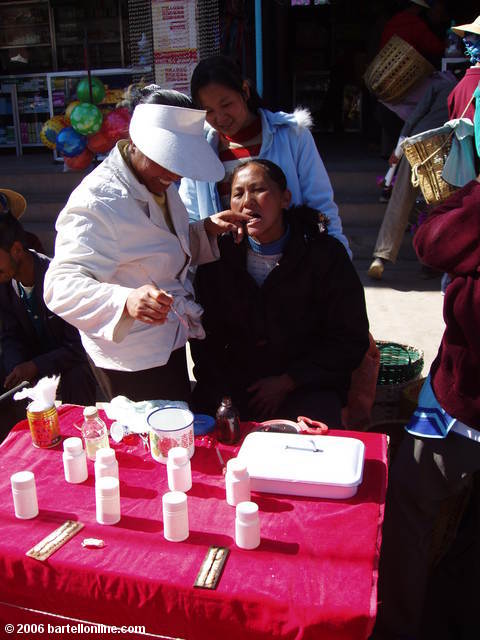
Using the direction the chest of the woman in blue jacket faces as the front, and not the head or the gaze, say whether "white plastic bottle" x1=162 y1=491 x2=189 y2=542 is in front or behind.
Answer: in front

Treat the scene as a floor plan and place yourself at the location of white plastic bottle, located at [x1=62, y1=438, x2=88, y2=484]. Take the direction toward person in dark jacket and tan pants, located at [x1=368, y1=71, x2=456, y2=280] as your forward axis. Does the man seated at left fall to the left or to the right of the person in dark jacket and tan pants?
left

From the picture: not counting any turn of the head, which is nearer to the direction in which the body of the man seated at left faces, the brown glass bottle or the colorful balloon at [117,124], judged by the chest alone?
the brown glass bottle

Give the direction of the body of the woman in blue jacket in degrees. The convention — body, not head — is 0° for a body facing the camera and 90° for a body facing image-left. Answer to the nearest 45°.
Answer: approximately 45°

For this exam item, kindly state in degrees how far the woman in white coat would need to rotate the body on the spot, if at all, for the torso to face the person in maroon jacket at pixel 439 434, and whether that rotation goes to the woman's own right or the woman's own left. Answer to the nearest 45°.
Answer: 0° — they already face them

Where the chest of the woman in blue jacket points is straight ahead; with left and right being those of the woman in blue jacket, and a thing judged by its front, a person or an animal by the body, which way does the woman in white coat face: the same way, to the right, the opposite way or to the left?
to the left

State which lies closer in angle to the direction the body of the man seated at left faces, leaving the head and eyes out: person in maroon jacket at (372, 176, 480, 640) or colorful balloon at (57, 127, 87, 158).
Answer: the person in maroon jacket

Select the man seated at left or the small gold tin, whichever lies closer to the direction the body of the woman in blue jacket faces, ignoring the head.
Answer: the small gold tin
